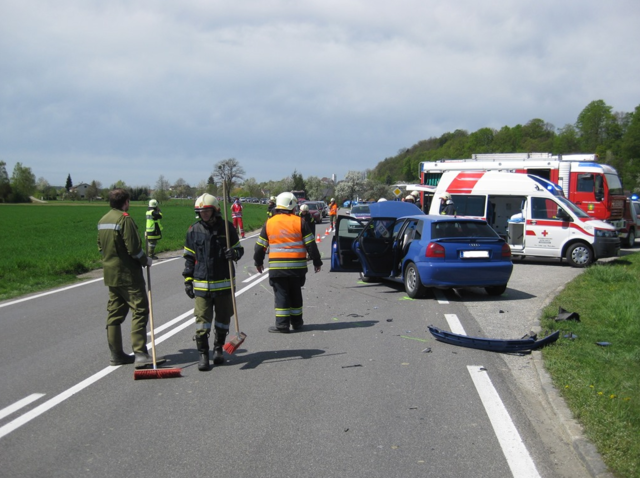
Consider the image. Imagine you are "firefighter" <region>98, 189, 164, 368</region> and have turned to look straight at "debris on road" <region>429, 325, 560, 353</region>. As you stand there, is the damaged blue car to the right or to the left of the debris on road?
left

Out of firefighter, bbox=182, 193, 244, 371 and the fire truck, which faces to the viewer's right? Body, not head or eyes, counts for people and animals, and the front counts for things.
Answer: the fire truck

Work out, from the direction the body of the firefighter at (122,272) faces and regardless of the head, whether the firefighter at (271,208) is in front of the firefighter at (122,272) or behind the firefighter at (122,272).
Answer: in front

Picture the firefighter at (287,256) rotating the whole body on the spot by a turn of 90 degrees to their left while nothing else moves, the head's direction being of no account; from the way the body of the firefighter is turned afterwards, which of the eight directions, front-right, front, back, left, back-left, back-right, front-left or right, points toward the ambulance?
back-right

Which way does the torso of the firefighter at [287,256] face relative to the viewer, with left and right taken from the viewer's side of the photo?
facing away from the viewer

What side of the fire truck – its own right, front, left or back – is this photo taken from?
right

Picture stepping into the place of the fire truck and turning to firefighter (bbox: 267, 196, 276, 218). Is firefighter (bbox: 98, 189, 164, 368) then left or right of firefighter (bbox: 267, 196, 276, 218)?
left

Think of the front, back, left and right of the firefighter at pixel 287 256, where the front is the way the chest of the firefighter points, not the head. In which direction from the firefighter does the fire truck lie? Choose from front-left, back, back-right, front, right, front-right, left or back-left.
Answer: front-right

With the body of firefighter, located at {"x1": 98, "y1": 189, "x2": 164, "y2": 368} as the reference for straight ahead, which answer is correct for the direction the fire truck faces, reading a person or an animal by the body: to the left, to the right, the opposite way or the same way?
to the right

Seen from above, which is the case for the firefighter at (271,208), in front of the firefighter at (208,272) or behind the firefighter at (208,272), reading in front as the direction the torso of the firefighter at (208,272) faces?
behind

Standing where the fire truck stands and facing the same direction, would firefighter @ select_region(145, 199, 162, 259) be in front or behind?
behind

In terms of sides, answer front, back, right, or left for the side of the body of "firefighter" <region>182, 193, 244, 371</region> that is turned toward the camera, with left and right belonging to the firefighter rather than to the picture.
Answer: front

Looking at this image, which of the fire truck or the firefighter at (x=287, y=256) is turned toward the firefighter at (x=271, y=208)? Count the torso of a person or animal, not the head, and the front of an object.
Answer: the firefighter at (x=287, y=256)

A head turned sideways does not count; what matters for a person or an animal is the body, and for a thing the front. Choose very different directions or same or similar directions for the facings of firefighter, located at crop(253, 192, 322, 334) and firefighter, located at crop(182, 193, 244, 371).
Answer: very different directions

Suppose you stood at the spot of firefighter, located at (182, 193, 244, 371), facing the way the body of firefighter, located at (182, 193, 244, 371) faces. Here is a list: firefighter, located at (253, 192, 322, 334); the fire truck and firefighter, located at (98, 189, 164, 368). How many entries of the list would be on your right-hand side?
1

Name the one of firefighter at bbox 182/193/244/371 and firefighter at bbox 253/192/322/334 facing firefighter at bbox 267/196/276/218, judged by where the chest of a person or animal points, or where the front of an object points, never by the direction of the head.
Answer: firefighter at bbox 253/192/322/334

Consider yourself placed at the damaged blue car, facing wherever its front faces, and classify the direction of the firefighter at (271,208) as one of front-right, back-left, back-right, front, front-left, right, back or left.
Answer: front

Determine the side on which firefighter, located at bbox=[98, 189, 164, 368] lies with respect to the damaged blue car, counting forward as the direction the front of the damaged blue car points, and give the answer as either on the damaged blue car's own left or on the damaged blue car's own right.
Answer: on the damaged blue car's own left

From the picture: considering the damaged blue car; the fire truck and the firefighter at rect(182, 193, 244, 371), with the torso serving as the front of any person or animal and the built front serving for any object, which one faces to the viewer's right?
the fire truck
